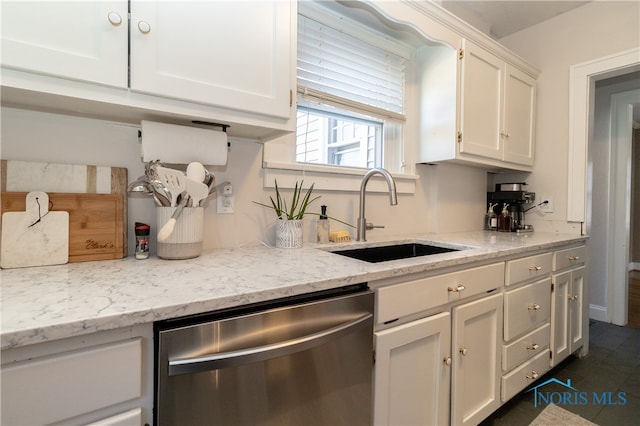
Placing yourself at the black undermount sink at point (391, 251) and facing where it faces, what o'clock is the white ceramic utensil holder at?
The white ceramic utensil holder is roughly at 3 o'clock from the black undermount sink.

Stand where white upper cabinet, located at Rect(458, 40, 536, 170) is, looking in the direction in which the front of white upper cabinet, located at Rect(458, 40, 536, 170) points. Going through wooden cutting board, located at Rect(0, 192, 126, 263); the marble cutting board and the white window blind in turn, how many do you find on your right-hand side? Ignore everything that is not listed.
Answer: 3

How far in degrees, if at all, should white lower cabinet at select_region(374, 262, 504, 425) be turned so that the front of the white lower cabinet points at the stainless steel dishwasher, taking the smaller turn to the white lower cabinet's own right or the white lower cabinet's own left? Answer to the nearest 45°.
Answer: approximately 90° to the white lower cabinet's own right

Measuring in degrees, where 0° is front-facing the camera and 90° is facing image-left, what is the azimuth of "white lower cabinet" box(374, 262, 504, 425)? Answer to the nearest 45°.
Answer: approximately 315°

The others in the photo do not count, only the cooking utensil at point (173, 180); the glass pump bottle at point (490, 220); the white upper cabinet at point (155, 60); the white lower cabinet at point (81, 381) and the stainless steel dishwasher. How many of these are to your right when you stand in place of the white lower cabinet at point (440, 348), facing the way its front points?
4

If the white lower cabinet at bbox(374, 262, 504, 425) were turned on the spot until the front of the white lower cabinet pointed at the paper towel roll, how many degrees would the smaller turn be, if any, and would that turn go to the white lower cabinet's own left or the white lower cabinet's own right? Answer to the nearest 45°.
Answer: approximately 90° to the white lower cabinet's own right
